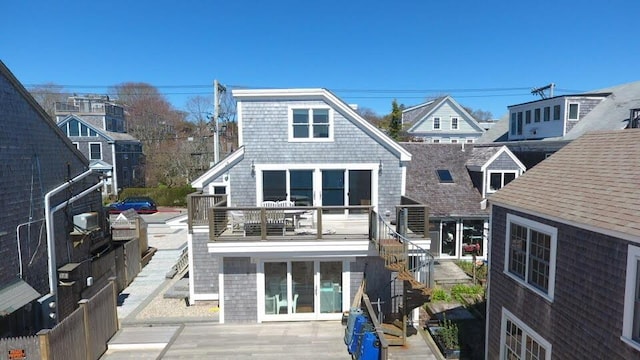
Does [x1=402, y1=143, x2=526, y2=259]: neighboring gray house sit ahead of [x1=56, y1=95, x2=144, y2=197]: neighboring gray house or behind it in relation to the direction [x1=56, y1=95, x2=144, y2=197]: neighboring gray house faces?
ahead

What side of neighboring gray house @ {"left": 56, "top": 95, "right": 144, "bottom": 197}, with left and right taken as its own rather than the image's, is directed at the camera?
front

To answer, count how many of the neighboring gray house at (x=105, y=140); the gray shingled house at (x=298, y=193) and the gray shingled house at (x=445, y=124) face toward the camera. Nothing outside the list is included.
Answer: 3

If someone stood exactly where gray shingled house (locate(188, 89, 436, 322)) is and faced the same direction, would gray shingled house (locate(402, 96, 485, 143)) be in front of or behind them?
behind

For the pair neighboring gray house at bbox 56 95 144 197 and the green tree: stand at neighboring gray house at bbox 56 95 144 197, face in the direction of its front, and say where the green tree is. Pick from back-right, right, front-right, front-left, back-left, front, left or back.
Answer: front-left

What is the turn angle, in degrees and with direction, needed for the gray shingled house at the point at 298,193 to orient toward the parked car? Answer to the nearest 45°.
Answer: approximately 135° to its right

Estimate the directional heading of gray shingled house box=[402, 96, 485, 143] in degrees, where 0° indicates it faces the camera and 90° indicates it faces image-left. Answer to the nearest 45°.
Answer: approximately 0°

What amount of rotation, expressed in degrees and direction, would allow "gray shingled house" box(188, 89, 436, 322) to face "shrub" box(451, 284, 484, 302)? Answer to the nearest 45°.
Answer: approximately 90° to its left

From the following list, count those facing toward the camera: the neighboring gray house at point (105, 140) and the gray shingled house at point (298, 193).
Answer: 2

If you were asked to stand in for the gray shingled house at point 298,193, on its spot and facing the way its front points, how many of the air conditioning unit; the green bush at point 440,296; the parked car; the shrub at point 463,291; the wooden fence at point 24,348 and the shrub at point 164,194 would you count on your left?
2

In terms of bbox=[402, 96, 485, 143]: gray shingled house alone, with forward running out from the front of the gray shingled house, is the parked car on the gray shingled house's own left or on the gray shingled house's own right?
on the gray shingled house's own right

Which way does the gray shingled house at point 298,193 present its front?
toward the camera

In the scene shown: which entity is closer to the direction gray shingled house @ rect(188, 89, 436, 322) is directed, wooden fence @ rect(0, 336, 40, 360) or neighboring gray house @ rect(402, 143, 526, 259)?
the wooden fence

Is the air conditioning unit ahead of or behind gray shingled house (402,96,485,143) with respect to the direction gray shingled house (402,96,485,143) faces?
ahead
